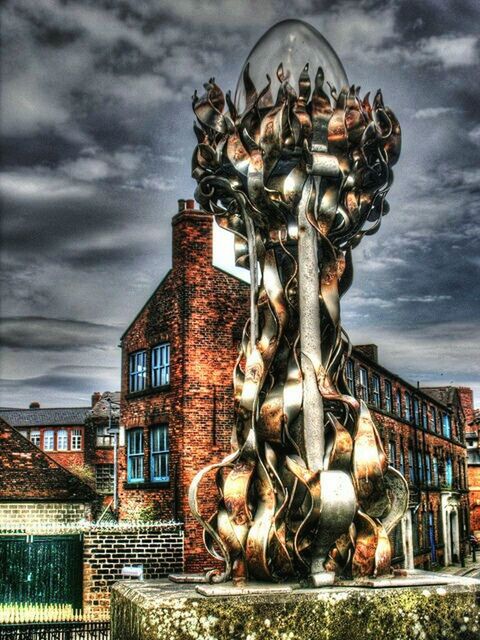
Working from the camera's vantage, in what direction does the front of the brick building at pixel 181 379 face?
facing the viewer and to the right of the viewer

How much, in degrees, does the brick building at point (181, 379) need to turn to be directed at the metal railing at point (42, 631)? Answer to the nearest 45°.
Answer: approximately 45° to its right

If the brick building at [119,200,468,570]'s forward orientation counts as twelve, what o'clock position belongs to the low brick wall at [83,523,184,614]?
The low brick wall is roughly at 2 o'clock from the brick building.

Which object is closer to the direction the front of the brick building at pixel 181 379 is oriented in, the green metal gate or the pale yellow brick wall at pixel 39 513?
the green metal gate

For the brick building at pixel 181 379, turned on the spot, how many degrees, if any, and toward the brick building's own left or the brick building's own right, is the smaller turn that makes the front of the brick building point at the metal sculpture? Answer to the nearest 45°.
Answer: approximately 45° to the brick building's own right

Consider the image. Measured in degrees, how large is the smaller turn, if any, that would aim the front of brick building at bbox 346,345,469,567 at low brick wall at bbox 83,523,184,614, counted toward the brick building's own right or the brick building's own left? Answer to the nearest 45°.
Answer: approximately 45° to the brick building's own right
